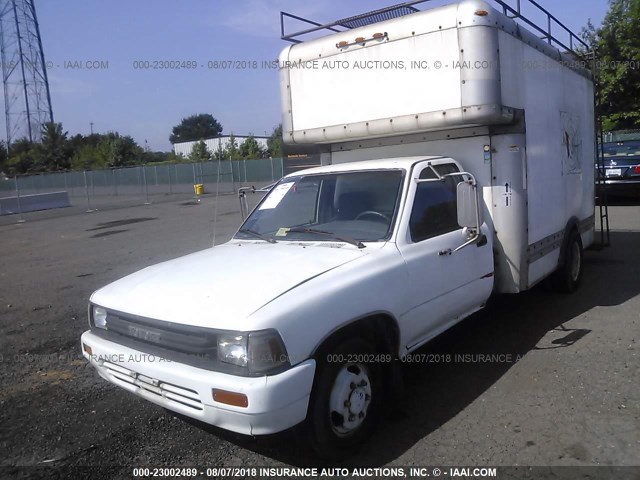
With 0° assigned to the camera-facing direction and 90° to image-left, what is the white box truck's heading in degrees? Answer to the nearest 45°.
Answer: approximately 45°

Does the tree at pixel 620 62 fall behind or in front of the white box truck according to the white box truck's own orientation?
behind

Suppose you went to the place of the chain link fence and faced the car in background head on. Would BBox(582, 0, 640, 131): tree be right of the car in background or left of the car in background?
left

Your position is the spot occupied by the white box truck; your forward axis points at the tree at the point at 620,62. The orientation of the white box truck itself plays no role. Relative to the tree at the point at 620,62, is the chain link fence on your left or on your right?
left

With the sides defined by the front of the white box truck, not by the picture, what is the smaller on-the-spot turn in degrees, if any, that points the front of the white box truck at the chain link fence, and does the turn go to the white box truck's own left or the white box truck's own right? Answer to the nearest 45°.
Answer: approximately 135° to the white box truck's own right
